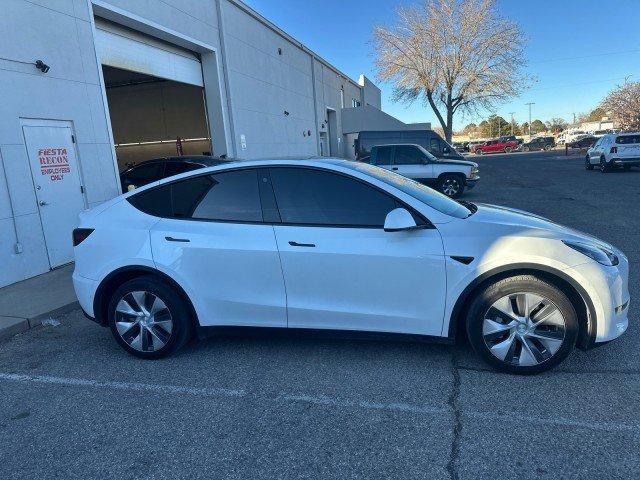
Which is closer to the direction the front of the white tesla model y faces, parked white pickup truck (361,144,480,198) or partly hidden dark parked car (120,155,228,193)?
the parked white pickup truck

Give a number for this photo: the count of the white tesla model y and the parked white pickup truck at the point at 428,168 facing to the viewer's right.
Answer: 2

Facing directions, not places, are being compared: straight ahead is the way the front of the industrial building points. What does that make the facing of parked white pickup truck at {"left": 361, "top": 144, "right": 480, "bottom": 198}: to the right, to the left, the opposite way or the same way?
the same way

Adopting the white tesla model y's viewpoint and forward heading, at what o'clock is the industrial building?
The industrial building is roughly at 8 o'clock from the white tesla model y.

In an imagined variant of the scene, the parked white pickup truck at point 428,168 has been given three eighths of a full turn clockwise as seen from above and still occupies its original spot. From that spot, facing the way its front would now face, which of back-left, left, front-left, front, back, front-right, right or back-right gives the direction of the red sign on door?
front

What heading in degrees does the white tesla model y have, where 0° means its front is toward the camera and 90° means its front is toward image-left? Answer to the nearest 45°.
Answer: approximately 270°

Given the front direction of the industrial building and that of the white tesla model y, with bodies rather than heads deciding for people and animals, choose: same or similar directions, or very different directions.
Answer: same or similar directions

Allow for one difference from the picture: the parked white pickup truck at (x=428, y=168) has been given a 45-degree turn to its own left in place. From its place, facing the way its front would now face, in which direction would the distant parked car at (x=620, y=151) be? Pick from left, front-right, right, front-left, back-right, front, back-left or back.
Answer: front

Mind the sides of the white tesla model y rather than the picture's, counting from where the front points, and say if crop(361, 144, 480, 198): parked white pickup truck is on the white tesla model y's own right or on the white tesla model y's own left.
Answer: on the white tesla model y's own left

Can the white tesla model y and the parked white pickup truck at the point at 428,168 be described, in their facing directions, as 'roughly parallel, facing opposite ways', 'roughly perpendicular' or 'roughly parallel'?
roughly parallel

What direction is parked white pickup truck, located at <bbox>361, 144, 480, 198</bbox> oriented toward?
to the viewer's right

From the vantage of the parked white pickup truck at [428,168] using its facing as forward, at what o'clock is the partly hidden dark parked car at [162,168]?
The partly hidden dark parked car is roughly at 5 o'clock from the parked white pickup truck.

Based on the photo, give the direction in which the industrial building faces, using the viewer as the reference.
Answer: facing the viewer and to the right of the viewer

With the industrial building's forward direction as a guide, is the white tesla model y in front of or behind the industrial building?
in front

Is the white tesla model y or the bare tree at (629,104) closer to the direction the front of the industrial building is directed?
the white tesla model y
